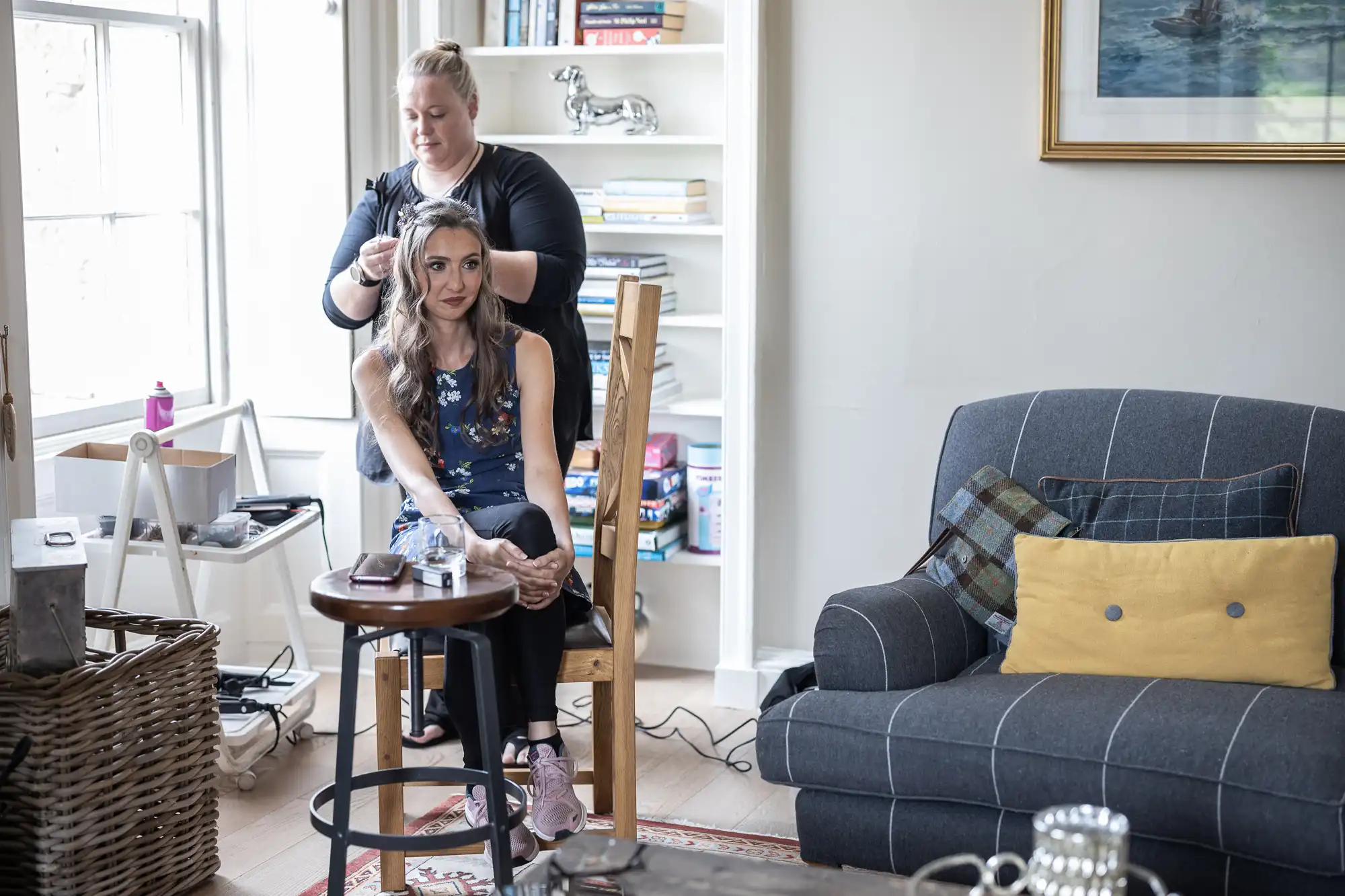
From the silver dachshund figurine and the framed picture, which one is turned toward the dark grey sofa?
the framed picture

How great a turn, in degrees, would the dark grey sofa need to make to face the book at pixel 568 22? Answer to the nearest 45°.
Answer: approximately 90° to its right

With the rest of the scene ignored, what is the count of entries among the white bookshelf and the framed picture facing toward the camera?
2

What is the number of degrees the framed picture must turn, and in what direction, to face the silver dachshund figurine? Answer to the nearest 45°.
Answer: approximately 90° to its right

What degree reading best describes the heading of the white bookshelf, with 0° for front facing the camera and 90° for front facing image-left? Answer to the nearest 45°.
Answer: approximately 0°

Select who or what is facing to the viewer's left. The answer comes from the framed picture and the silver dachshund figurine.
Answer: the silver dachshund figurine

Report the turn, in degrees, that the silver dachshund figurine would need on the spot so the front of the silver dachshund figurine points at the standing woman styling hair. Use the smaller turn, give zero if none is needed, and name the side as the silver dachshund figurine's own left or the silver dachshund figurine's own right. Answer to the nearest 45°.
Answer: approximately 90° to the silver dachshund figurine's own left

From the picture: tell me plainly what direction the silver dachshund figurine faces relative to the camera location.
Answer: facing to the left of the viewer

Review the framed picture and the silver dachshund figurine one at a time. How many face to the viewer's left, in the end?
1
